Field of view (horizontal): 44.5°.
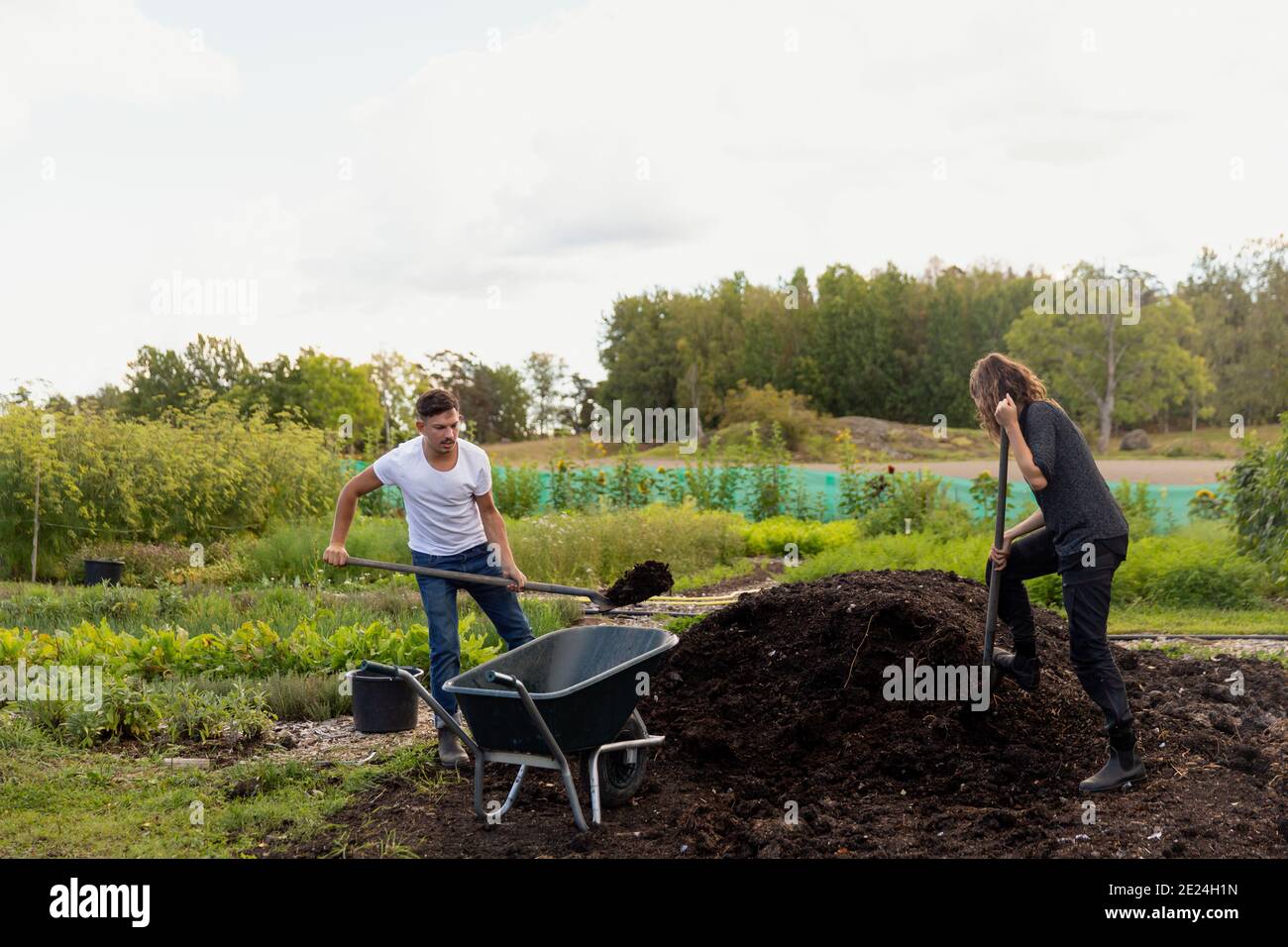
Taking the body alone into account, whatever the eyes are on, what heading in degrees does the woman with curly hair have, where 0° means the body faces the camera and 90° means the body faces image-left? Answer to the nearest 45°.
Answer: approximately 90°

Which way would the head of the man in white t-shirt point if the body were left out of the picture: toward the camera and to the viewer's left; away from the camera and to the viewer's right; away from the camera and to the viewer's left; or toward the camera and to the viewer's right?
toward the camera and to the viewer's right

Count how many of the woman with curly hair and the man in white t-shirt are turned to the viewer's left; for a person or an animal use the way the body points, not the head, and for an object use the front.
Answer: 1

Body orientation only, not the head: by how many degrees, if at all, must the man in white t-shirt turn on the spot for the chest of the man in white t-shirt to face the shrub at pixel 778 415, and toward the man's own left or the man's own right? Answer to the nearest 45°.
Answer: approximately 135° to the man's own left

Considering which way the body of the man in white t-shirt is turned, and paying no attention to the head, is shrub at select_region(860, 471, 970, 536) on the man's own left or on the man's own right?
on the man's own left

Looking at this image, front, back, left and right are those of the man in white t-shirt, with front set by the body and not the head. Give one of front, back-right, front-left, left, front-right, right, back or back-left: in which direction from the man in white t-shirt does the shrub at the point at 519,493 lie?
back-left

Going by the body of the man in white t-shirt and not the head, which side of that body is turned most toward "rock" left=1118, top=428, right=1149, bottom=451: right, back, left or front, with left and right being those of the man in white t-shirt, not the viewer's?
left

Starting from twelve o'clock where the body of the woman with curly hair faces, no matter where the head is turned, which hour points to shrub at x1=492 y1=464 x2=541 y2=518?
The shrub is roughly at 2 o'clock from the woman with curly hair.

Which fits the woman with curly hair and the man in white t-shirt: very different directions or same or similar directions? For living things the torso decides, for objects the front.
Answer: very different directions

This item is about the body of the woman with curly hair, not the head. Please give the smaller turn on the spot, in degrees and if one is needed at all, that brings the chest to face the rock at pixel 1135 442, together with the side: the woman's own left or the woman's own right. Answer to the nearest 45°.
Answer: approximately 90° to the woman's own right

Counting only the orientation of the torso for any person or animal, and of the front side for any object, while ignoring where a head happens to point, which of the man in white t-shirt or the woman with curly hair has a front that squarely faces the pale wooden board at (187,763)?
the woman with curly hair

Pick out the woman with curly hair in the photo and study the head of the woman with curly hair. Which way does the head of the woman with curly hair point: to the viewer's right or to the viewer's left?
to the viewer's left

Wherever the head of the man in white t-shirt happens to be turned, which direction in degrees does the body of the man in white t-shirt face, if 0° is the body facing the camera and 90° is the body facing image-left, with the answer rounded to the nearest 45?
approximately 315°
